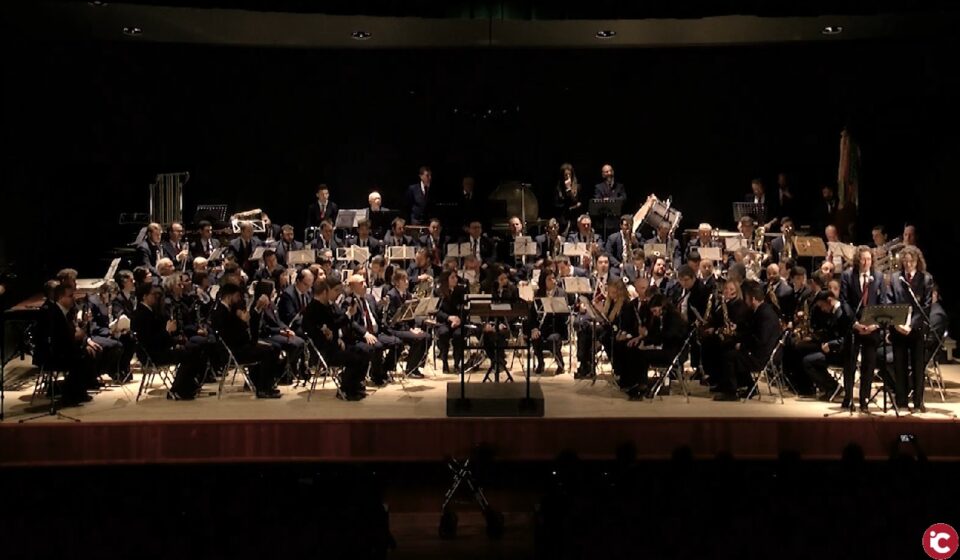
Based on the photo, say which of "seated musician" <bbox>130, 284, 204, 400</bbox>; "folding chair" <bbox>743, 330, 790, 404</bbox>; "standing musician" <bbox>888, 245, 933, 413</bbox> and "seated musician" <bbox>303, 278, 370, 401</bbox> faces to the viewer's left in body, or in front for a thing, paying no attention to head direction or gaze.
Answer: the folding chair

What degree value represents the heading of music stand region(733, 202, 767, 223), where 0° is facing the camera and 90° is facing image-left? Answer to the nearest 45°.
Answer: approximately 180°

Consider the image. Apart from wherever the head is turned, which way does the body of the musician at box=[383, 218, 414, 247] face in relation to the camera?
toward the camera

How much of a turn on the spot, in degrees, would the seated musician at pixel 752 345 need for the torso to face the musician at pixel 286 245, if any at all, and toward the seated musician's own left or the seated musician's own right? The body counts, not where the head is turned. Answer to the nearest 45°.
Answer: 0° — they already face them

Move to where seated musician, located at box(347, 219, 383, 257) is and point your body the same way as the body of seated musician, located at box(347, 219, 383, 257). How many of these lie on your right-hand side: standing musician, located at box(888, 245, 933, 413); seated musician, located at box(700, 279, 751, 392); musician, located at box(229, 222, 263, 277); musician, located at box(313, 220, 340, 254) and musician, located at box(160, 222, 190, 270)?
3

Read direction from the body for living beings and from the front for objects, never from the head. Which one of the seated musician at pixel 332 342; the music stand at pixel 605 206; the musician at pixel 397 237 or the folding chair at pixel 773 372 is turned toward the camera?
the musician

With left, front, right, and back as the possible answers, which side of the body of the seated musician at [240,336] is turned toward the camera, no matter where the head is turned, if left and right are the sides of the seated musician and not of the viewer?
right

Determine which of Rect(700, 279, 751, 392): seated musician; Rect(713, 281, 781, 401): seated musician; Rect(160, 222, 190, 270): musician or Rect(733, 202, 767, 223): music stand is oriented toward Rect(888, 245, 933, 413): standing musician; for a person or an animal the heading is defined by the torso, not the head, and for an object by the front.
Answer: the musician

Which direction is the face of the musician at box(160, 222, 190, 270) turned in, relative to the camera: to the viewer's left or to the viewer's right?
to the viewer's right

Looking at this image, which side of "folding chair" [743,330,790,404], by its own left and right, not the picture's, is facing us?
left

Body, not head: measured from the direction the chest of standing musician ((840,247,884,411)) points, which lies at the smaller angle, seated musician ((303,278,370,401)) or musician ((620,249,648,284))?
the seated musician

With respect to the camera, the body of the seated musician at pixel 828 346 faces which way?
to the viewer's left

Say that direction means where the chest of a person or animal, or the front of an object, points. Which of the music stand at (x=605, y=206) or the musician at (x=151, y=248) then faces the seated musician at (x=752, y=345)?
the musician

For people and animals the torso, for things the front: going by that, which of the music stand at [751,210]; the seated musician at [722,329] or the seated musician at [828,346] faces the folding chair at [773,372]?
the seated musician at [828,346]

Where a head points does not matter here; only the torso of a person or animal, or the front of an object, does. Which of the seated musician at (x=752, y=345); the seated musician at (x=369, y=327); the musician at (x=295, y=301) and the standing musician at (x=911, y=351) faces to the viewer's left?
the seated musician at (x=752, y=345)

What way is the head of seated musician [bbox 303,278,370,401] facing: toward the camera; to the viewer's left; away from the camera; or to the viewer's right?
to the viewer's right

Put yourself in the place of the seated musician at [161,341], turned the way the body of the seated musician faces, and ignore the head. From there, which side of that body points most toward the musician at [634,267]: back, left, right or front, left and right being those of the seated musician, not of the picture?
front

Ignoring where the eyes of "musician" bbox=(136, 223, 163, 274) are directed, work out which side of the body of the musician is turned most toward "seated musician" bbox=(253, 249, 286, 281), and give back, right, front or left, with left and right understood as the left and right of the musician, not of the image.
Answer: front

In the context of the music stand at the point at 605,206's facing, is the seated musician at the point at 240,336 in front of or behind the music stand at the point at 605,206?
behind

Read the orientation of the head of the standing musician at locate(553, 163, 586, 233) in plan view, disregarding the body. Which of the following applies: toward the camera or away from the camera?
toward the camera

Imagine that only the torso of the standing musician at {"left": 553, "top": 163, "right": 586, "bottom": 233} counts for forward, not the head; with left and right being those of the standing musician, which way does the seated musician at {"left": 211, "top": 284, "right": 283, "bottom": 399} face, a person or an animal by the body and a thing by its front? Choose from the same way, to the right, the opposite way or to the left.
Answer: to the left

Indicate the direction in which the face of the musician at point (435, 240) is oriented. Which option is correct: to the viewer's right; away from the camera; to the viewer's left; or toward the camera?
toward the camera

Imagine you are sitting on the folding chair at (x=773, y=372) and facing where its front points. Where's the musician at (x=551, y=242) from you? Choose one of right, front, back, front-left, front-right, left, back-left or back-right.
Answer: front-right
